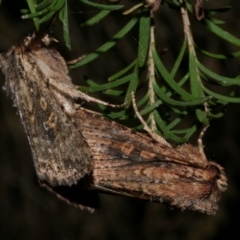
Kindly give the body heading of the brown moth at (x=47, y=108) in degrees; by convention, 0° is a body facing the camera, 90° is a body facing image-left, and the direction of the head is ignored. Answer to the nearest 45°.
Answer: approximately 180°
